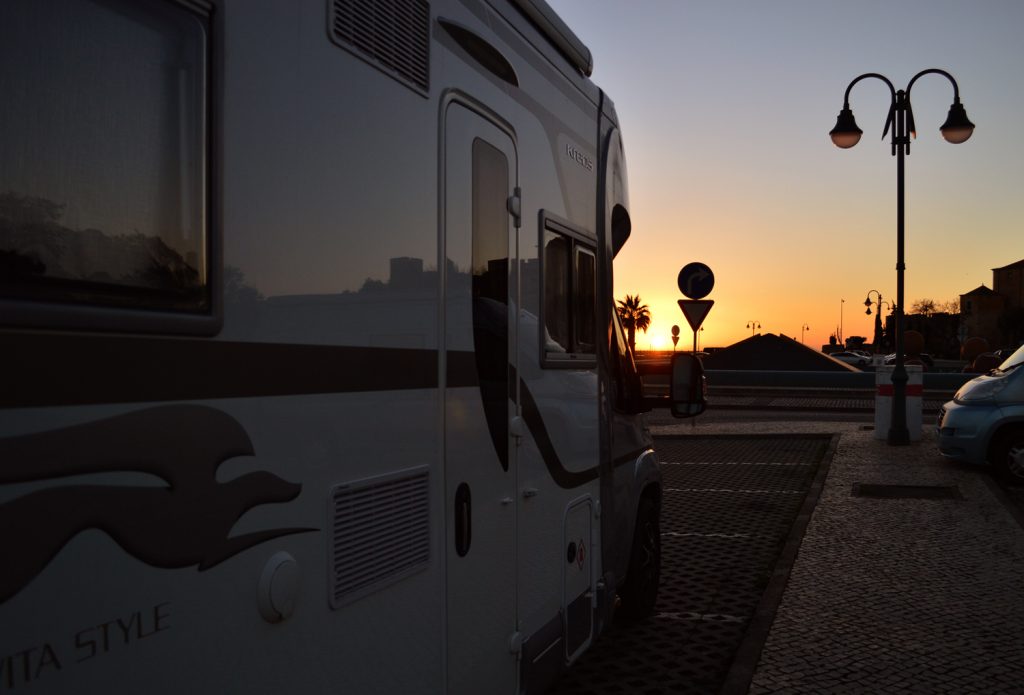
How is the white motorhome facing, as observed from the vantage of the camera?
facing away from the viewer and to the right of the viewer

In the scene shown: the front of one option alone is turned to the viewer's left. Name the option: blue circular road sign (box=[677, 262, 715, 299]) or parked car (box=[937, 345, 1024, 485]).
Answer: the parked car

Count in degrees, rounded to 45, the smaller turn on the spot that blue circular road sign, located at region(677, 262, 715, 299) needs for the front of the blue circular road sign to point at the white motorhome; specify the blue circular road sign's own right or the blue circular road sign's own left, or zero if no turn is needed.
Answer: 0° — it already faces it

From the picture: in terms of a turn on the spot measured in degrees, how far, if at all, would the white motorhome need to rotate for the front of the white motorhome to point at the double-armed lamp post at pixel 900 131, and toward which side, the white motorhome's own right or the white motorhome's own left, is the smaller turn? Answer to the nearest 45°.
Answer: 0° — it already faces it

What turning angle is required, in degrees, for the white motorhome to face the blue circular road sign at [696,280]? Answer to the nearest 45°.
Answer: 0° — it already faces it

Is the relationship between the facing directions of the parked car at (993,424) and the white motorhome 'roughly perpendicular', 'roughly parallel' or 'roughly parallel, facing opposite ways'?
roughly perpendicular

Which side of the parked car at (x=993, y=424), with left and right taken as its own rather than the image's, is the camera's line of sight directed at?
left
